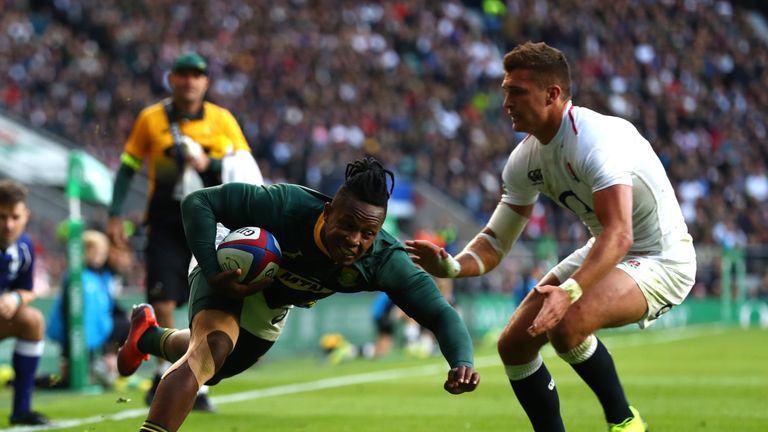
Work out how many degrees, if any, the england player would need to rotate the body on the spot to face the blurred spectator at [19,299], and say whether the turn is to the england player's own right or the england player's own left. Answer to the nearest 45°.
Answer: approximately 45° to the england player's own right

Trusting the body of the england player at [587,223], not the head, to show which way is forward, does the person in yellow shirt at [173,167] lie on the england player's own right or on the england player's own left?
on the england player's own right

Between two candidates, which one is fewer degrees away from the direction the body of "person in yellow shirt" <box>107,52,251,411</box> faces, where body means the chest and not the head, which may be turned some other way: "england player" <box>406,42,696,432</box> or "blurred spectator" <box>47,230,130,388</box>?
the england player

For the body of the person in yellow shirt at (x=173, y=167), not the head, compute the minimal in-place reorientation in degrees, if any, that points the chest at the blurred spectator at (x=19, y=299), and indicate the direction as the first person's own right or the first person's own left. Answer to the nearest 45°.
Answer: approximately 45° to the first person's own right

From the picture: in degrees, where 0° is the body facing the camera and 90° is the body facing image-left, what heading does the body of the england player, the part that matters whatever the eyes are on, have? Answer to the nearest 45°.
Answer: approximately 45°

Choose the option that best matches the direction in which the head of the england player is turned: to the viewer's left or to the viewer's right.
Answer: to the viewer's left

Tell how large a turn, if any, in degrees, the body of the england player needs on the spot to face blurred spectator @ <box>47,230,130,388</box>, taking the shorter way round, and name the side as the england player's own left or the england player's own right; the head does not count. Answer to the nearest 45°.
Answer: approximately 90° to the england player's own right

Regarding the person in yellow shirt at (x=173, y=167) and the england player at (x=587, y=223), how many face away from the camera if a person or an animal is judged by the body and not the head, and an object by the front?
0
